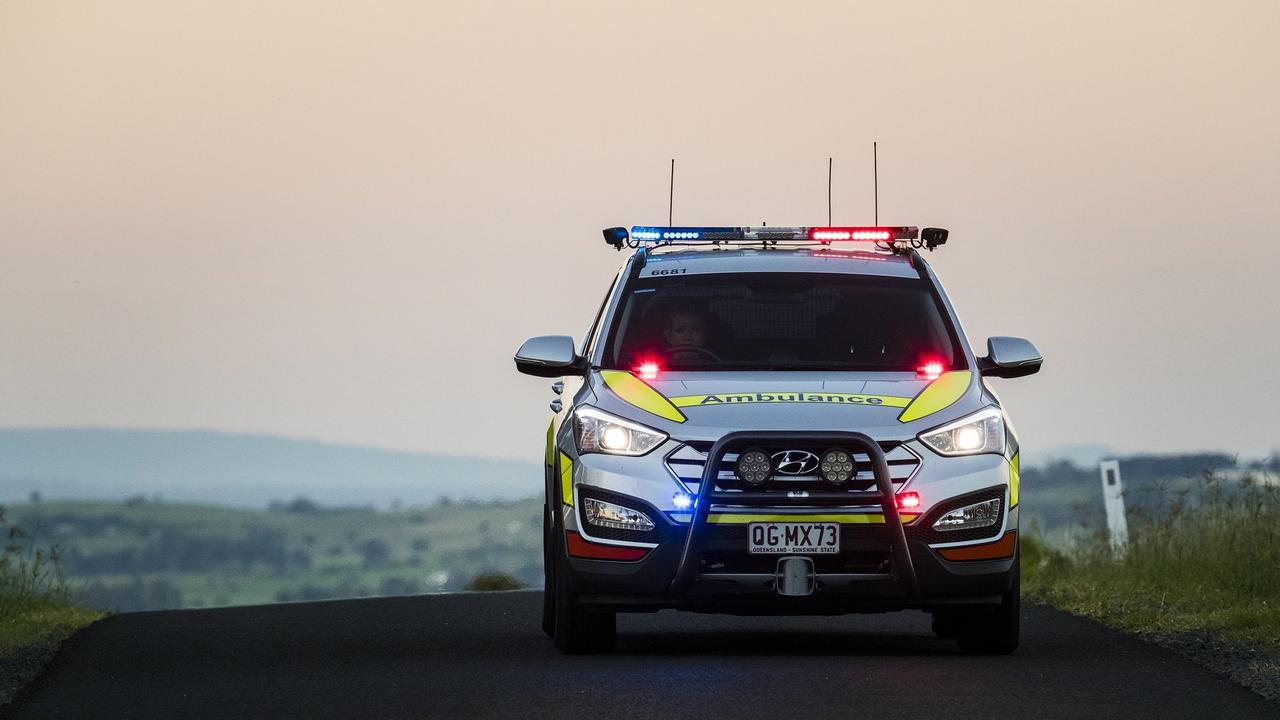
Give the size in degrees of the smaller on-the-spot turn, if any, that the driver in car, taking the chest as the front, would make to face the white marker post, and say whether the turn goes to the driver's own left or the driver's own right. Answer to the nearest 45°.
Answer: approximately 135° to the driver's own left

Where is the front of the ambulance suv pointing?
toward the camera

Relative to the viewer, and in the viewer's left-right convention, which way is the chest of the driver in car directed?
facing the viewer
